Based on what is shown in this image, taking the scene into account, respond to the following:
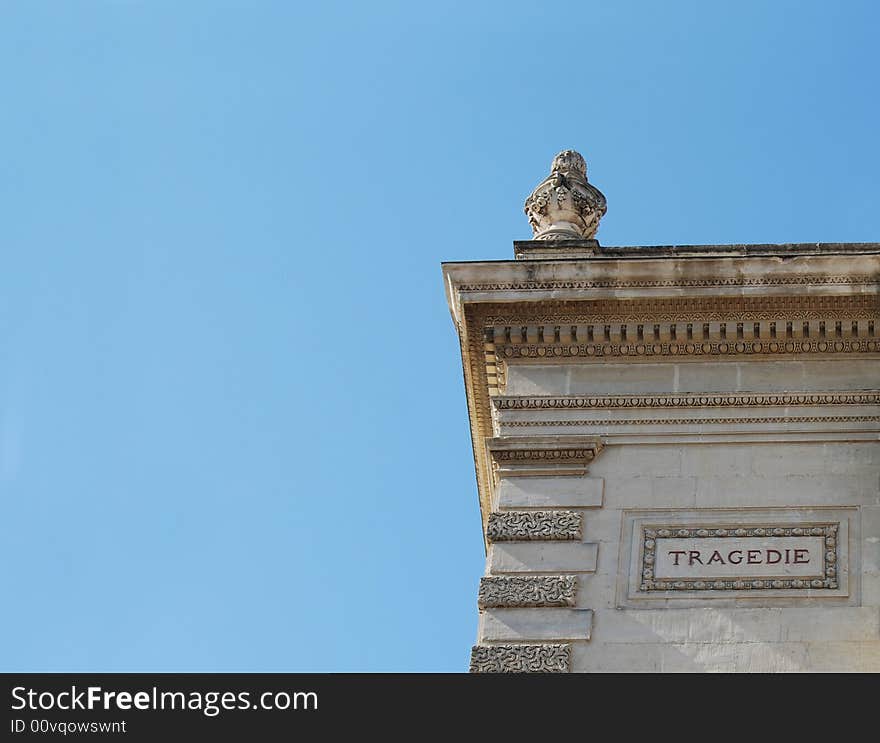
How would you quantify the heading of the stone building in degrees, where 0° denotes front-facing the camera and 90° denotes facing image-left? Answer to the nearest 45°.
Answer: approximately 0°
